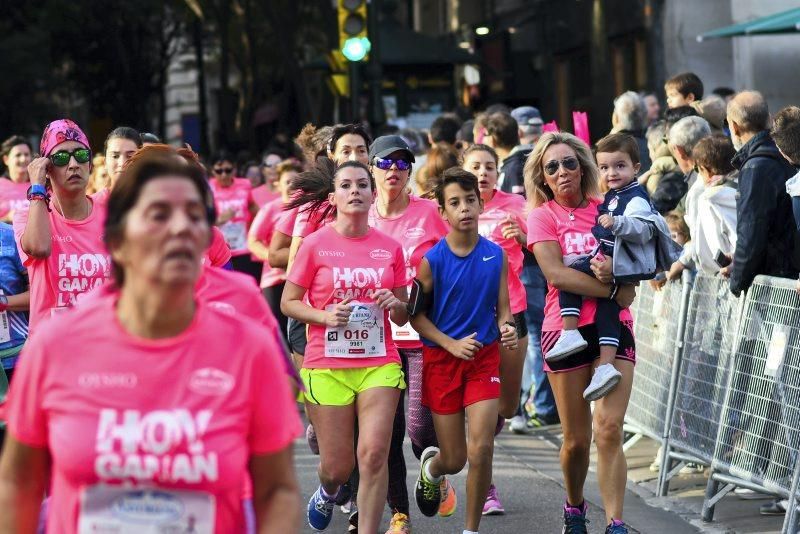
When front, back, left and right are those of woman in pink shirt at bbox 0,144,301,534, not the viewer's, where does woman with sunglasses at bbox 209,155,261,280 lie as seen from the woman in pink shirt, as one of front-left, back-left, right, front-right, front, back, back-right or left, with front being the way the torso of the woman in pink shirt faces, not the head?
back

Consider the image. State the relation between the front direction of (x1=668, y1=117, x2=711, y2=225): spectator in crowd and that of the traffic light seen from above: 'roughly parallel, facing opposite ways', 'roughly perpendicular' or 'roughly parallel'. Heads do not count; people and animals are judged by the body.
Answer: roughly perpendicular

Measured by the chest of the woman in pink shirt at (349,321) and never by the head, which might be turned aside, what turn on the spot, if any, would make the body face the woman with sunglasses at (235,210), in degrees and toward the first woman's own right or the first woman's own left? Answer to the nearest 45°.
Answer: approximately 180°

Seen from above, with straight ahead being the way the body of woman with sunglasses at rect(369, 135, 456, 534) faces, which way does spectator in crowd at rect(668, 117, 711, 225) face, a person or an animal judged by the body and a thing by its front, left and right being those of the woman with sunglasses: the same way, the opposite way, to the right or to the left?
to the right

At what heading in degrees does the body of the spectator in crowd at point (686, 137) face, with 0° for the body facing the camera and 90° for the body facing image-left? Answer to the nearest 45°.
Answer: approximately 90°

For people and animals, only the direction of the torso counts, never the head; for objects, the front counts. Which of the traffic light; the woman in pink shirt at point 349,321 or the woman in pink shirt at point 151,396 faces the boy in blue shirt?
the traffic light
